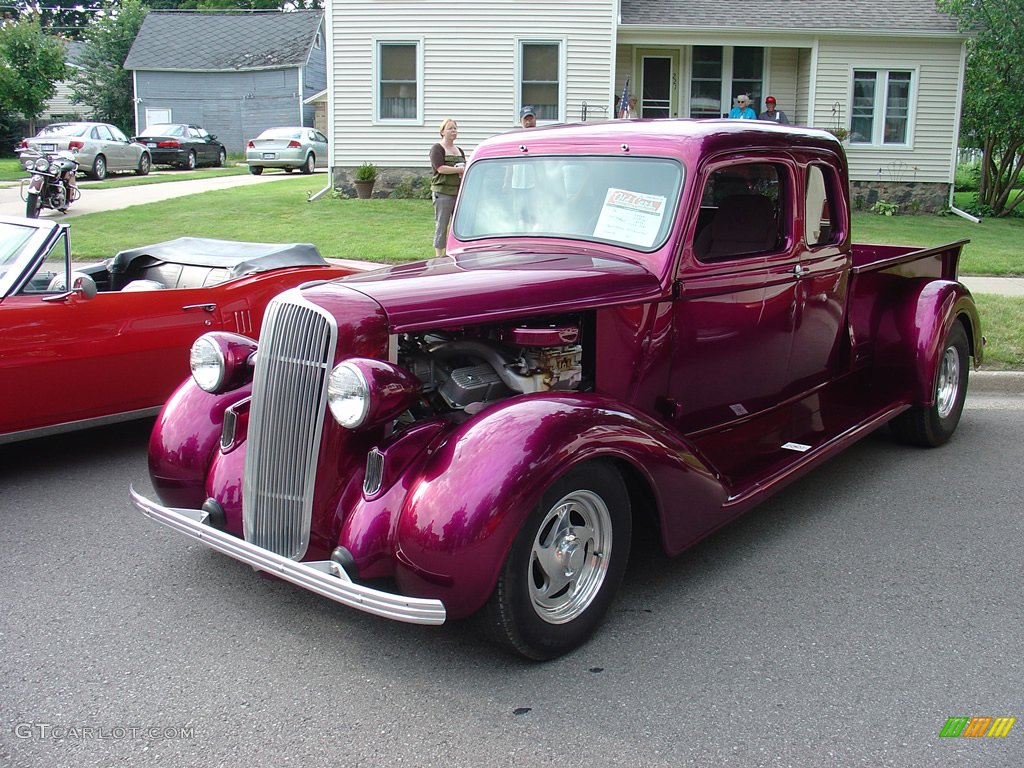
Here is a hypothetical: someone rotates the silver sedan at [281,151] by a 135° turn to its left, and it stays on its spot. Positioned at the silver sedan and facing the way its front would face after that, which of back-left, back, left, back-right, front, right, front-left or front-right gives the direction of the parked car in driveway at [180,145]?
front-right

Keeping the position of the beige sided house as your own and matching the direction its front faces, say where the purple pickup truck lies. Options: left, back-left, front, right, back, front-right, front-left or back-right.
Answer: front

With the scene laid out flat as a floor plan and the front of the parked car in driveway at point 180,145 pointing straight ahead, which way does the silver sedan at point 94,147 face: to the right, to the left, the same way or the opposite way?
the same way

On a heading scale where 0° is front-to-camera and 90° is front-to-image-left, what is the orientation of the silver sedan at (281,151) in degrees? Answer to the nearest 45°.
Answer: approximately 225°

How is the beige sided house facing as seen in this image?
toward the camera

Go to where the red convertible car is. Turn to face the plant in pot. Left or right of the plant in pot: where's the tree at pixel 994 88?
right

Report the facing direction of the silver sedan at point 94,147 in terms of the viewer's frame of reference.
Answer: facing away from the viewer and to the right of the viewer

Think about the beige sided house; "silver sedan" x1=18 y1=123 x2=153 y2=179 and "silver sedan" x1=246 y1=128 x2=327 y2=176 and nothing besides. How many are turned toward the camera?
1

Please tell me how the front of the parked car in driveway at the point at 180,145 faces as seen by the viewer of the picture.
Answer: facing away from the viewer and to the right of the viewer

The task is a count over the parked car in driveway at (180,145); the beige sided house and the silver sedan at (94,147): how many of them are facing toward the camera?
1

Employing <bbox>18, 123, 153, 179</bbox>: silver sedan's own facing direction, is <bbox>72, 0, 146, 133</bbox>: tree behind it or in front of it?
in front

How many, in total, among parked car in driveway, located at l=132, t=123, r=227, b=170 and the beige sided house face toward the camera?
1

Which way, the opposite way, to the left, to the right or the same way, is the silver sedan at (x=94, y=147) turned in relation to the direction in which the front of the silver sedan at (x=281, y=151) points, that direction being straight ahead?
the same way

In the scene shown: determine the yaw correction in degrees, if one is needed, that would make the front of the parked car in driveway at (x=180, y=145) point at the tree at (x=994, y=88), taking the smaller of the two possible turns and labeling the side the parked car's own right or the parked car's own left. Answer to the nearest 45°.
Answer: approximately 90° to the parked car's own right

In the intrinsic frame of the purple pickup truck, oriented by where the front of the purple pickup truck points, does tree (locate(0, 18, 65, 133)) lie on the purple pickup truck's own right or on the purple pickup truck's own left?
on the purple pickup truck's own right

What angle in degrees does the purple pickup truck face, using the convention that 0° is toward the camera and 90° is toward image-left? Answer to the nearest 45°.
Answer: approximately 45°
